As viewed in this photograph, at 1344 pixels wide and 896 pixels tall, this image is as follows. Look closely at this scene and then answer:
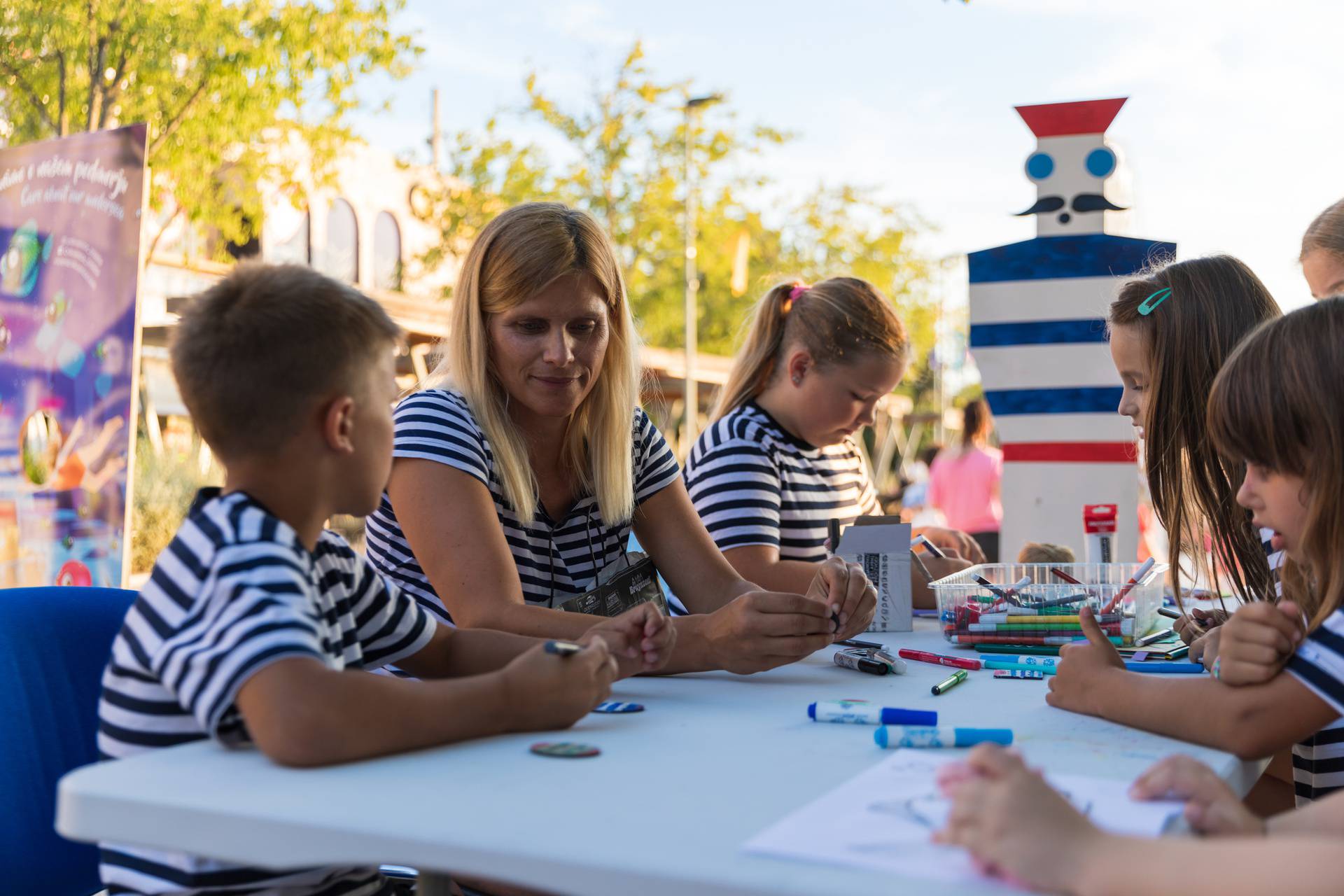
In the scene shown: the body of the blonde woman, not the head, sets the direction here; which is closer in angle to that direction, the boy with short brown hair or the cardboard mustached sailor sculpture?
the boy with short brown hair

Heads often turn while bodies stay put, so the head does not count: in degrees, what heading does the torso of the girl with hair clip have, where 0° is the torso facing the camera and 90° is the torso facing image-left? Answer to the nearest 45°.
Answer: approximately 90°

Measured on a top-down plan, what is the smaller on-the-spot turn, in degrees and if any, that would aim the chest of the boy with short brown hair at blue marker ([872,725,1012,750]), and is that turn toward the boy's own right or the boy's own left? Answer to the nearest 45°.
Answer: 0° — they already face it

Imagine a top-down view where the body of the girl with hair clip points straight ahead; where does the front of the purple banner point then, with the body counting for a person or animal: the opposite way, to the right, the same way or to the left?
to the left

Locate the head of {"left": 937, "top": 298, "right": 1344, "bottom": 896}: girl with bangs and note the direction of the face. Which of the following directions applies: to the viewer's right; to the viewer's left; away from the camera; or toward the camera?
to the viewer's left

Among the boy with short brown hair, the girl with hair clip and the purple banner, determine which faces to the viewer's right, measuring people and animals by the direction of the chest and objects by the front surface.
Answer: the boy with short brown hair

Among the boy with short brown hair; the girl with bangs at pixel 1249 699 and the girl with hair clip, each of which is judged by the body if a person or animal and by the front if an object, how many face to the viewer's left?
2

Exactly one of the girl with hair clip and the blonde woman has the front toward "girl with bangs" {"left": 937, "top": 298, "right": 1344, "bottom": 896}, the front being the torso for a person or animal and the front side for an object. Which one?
the blonde woman

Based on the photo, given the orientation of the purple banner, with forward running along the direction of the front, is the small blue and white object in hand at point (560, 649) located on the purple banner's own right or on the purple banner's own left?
on the purple banner's own left

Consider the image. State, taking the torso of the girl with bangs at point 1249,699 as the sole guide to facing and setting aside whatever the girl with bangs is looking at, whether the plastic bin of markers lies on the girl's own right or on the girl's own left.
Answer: on the girl's own right

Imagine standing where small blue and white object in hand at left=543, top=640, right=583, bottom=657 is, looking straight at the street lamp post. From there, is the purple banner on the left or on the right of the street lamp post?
left

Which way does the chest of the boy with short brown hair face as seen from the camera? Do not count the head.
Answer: to the viewer's right

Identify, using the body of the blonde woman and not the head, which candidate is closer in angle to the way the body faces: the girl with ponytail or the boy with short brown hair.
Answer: the boy with short brown hair
